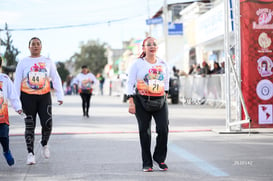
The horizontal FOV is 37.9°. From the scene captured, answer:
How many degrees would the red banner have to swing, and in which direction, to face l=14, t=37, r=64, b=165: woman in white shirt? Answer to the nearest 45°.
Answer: approximately 45° to its right

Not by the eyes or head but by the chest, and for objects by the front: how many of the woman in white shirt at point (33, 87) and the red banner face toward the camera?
2

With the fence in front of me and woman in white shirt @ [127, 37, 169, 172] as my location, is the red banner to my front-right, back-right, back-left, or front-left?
front-right

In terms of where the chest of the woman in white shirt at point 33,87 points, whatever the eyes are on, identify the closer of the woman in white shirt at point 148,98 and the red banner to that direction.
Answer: the woman in white shirt

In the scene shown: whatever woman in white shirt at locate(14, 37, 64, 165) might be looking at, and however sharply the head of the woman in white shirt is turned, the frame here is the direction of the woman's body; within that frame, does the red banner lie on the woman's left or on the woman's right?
on the woman's left

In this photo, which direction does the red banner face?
toward the camera

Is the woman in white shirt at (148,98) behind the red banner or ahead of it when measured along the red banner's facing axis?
ahead

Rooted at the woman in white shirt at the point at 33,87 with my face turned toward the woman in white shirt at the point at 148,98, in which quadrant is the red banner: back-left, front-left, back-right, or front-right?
front-left

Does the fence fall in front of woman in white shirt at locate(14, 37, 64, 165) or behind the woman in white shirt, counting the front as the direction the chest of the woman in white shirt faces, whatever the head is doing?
behind

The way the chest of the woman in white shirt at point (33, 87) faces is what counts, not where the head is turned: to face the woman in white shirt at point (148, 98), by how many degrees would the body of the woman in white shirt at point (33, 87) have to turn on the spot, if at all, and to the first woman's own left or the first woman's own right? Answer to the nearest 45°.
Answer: approximately 45° to the first woman's own left

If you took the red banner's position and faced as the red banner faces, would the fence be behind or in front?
behind

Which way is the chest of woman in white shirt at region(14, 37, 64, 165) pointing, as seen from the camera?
toward the camera

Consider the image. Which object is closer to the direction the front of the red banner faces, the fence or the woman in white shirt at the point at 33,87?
the woman in white shirt
